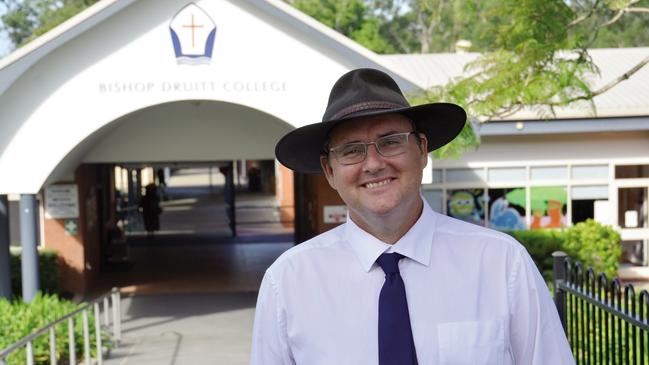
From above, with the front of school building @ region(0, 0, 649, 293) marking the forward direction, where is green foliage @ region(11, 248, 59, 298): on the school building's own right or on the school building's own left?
on the school building's own right

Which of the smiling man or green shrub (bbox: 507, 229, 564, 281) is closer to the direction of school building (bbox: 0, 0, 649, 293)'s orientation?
the smiling man

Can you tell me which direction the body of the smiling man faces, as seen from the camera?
toward the camera

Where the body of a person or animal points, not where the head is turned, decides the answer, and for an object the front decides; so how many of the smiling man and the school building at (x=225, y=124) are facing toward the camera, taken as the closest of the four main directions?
2

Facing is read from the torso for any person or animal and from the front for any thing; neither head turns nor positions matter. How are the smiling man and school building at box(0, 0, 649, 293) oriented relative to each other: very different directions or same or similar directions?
same or similar directions

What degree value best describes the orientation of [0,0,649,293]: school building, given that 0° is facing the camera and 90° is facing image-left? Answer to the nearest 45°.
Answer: approximately 0°
